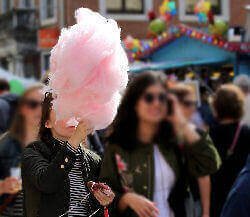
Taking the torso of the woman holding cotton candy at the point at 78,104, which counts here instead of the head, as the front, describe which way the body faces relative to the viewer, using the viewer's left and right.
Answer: facing the viewer and to the right of the viewer

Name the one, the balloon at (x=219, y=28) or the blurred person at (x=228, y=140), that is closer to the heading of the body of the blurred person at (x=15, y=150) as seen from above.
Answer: the blurred person

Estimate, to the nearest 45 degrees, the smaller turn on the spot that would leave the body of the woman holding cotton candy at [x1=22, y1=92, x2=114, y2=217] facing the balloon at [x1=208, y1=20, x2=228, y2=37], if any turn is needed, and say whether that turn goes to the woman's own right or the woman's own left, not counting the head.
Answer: approximately 135° to the woman's own left

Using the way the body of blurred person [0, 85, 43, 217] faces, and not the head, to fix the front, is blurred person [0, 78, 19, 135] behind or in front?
behind

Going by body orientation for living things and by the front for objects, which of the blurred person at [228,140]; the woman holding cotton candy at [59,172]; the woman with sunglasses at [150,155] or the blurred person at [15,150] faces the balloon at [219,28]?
the blurred person at [228,140]

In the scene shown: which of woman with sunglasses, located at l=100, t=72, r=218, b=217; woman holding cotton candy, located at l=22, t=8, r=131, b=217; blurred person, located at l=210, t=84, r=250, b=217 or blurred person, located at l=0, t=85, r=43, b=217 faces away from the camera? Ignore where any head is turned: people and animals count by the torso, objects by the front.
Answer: blurred person, located at l=210, t=84, r=250, b=217

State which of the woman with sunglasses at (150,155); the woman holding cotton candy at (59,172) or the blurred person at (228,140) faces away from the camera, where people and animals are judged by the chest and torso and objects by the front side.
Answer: the blurred person

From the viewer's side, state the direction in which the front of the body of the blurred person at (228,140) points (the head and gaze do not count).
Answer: away from the camera
